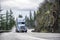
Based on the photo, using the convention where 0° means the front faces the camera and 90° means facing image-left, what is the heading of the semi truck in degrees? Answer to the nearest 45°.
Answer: approximately 315°
